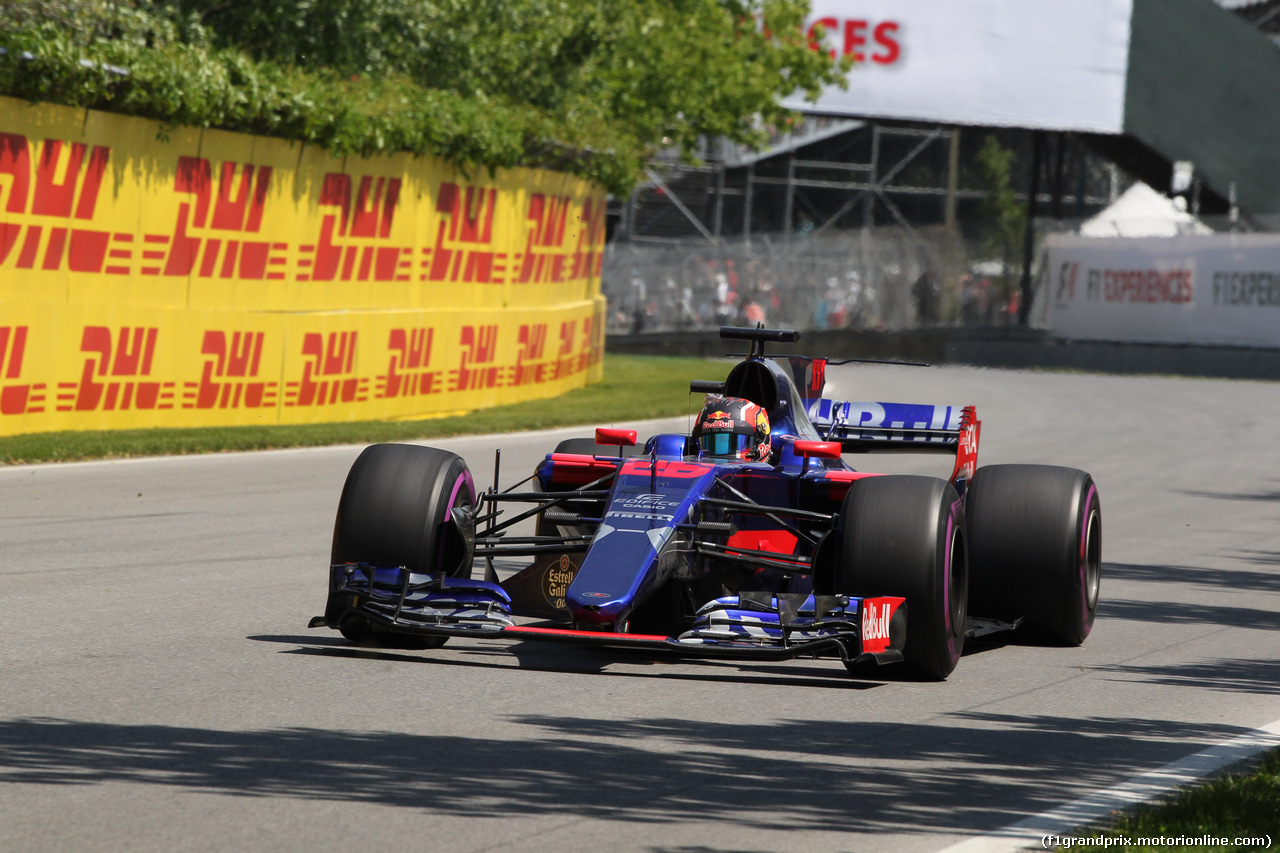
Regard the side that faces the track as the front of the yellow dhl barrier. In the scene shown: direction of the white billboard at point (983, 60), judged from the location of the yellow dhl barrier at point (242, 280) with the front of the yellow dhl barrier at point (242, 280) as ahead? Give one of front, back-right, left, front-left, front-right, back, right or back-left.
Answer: left

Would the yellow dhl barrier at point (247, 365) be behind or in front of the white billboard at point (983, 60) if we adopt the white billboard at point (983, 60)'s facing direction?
in front

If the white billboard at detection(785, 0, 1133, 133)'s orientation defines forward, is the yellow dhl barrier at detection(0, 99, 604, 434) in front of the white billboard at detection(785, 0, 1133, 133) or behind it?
in front

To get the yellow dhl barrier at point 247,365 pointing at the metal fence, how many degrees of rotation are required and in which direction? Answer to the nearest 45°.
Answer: approximately 90° to its left

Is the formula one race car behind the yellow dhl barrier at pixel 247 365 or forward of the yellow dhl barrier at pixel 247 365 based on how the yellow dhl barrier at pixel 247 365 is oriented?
forward

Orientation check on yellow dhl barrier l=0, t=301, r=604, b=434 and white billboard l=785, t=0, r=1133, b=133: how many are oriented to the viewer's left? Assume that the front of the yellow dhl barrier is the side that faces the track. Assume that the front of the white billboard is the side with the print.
0

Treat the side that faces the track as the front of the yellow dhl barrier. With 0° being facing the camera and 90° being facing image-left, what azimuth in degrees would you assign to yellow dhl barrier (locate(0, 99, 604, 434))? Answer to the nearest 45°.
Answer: approximately 315°

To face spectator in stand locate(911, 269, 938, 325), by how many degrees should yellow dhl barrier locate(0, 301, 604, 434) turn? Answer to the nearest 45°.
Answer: approximately 90° to its left

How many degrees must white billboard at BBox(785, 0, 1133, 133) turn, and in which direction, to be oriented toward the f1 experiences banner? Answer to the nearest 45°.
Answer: approximately 45° to its left

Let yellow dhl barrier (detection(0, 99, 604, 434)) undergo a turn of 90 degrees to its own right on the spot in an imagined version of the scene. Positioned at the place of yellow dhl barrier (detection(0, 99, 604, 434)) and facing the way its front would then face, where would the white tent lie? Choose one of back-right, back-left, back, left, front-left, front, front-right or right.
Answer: back

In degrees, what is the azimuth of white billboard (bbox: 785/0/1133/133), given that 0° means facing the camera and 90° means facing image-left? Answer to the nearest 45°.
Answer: approximately 0°

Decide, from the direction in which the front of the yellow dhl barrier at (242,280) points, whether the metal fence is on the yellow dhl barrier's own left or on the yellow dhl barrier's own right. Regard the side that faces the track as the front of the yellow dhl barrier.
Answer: on the yellow dhl barrier's own left

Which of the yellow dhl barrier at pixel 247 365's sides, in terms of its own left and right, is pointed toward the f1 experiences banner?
left
